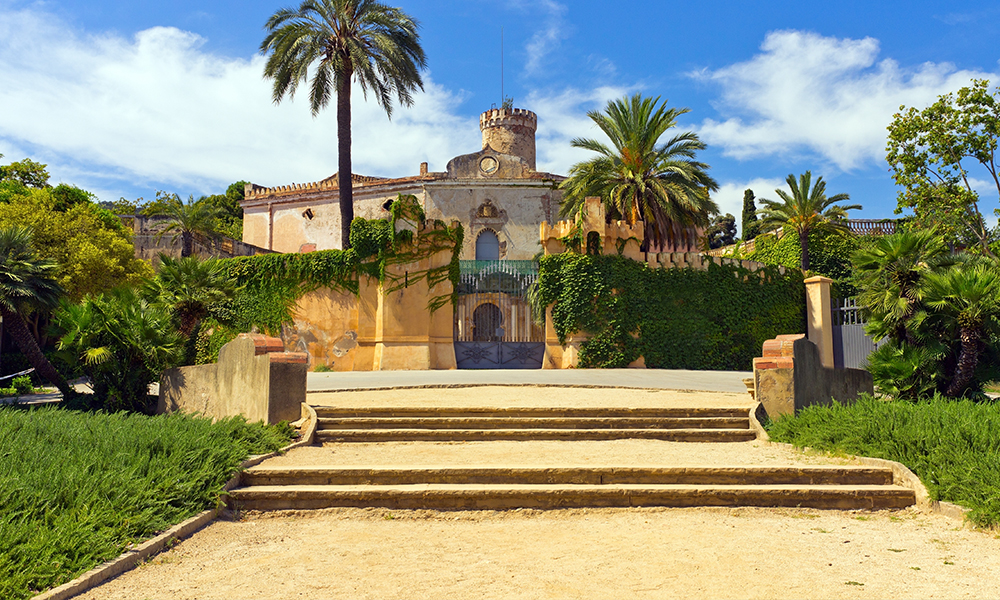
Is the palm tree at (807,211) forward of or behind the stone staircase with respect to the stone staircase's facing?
behind

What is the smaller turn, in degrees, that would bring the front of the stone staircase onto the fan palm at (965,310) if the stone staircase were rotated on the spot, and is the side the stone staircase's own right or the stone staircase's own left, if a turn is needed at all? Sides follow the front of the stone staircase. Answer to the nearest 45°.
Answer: approximately 135° to the stone staircase's own left

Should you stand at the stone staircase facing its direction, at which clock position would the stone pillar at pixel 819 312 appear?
The stone pillar is roughly at 7 o'clock from the stone staircase.

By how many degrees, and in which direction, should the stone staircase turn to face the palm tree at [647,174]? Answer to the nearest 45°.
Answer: approximately 180°

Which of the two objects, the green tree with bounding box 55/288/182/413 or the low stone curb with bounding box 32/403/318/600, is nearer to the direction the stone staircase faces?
the low stone curb

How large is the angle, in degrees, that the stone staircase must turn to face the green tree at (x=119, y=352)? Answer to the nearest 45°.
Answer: approximately 135° to its right

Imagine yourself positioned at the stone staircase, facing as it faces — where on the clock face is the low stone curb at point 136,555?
The low stone curb is roughly at 2 o'clock from the stone staircase.

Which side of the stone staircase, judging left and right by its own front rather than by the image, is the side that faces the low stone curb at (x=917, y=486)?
left

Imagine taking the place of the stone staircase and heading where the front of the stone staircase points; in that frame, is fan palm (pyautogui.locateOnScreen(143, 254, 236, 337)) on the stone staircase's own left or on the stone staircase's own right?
on the stone staircase's own right

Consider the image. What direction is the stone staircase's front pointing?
toward the camera

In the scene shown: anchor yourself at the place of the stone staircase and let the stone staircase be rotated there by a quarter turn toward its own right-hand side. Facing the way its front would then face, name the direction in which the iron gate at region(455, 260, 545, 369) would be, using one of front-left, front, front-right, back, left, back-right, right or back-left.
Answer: right

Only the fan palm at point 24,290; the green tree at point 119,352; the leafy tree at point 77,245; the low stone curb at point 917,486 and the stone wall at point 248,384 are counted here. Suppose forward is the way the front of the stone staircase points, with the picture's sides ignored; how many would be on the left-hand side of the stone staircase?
1

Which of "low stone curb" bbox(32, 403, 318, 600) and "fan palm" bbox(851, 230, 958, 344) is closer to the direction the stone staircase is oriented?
the low stone curb

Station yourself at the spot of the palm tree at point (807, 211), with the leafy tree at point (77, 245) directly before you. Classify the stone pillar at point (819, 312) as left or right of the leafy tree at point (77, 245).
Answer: left

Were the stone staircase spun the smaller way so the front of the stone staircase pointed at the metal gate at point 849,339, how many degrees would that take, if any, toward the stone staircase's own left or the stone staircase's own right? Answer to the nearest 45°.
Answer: approximately 135° to the stone staircase's own left

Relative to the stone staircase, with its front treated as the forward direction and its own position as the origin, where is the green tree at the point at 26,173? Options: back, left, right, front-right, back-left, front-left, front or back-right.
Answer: back-right
